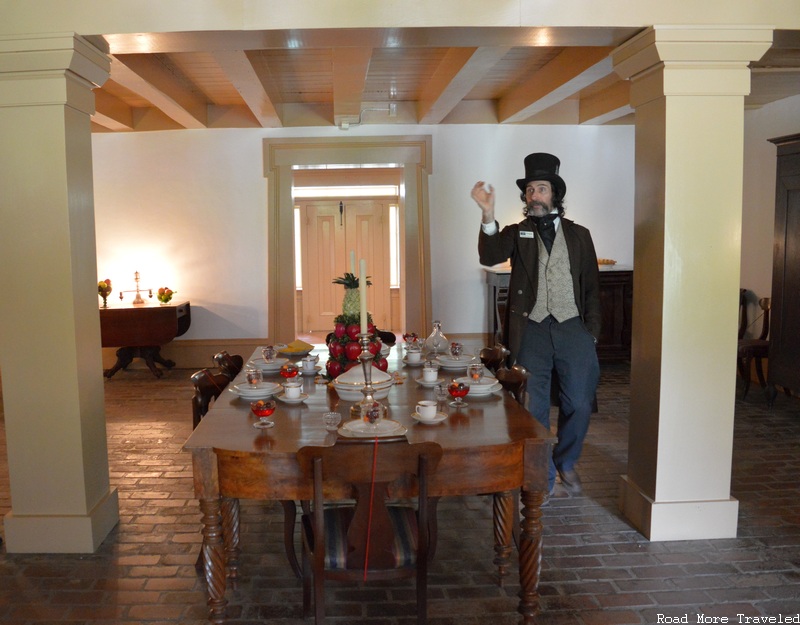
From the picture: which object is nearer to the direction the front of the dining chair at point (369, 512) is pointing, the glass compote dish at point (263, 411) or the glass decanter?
the glass decanter

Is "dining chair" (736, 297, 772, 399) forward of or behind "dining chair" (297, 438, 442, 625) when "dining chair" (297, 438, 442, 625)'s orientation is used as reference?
forward

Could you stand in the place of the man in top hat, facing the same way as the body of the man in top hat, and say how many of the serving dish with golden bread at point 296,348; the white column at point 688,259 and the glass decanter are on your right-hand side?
2

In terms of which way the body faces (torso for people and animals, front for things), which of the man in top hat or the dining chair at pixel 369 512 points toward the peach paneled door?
the dining chair

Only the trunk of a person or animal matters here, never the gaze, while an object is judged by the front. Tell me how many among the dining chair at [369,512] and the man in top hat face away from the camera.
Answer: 1

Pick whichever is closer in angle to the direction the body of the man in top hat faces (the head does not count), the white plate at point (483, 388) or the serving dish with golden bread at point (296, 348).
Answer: the white plate

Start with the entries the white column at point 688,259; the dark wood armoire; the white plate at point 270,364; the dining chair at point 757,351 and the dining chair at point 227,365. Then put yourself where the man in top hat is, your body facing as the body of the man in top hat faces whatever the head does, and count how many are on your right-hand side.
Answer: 2

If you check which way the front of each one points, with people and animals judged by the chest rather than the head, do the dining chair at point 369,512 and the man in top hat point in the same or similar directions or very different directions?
very different directions

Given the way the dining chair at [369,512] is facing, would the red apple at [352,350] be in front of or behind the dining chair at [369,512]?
in front

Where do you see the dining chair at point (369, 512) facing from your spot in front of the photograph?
facing away from the viewer

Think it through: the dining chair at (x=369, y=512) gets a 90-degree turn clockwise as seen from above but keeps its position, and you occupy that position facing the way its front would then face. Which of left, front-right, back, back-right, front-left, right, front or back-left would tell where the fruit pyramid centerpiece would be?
left

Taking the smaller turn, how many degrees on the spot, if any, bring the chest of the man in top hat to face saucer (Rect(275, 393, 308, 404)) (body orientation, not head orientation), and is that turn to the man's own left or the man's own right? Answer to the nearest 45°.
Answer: approximately 45° to the man's own right

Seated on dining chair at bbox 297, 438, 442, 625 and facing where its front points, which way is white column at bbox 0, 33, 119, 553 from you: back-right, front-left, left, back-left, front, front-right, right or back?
front-left

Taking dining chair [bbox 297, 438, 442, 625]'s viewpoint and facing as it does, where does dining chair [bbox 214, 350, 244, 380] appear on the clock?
dining chair [bbox 214, 350, 244, 380] is roughly at 11 o'clock from dining chair [bbox 297, 438, 442, 625].

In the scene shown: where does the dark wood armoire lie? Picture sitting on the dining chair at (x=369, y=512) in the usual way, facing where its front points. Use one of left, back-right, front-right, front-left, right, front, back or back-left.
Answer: front-right

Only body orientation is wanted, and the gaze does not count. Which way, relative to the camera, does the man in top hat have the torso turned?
toward the camera
